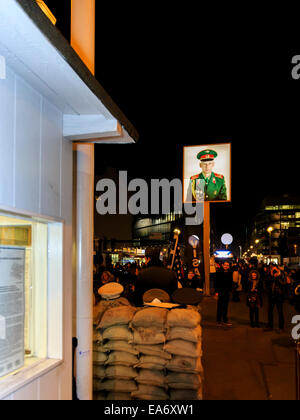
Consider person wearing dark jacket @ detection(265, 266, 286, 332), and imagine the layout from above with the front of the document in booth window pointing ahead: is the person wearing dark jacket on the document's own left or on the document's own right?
on the document's own left

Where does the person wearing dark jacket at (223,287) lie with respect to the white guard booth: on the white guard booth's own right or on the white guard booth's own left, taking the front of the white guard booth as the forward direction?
on the white guard booth's own left

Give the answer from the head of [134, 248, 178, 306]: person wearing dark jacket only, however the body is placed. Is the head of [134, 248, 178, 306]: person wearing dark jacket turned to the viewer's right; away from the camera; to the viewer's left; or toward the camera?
away from the camera

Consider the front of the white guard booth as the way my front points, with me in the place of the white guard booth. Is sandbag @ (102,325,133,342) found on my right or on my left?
on my left

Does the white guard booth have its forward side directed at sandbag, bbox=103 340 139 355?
no

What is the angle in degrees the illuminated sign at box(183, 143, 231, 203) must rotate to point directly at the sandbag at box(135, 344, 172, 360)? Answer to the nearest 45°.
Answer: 0° — it already faces it

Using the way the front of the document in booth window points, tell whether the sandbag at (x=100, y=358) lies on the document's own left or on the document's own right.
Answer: on the document's own left

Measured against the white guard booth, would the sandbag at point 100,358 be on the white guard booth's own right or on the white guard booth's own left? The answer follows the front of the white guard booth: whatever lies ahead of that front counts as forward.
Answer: on the white guard booth's own left

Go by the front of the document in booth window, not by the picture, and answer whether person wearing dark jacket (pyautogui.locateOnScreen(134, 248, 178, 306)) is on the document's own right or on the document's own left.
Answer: on the document's own left

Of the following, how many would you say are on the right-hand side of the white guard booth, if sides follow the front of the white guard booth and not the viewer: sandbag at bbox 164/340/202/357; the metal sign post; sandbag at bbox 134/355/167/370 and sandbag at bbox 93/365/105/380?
0

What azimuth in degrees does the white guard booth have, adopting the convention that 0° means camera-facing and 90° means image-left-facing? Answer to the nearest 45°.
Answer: approximately 315°

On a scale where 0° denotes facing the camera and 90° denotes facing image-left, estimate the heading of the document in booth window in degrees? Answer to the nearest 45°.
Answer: approximately 315°

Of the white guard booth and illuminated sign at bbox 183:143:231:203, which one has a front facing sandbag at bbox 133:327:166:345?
the illuminated sign

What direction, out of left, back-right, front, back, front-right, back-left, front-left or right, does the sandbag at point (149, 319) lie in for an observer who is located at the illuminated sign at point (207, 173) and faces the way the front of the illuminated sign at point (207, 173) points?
front

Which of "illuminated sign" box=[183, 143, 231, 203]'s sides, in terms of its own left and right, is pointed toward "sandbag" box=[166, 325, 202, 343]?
front

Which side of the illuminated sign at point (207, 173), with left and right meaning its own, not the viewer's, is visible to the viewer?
front

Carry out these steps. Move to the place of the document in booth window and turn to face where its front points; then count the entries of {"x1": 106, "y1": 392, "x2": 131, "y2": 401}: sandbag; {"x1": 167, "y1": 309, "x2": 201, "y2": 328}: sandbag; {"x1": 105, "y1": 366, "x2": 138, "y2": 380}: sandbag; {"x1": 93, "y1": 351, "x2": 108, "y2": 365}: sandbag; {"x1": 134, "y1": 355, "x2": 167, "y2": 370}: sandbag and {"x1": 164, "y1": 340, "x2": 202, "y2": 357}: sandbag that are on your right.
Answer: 0
